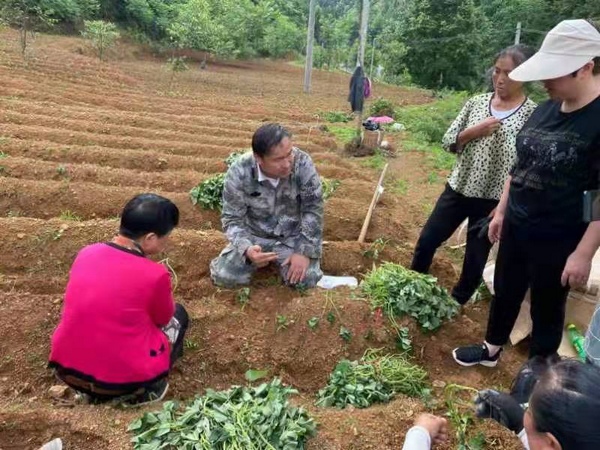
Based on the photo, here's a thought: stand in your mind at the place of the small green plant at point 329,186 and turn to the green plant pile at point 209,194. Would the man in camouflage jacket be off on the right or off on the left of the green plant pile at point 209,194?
left

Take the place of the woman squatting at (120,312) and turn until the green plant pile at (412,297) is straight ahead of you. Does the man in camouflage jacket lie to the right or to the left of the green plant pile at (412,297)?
left

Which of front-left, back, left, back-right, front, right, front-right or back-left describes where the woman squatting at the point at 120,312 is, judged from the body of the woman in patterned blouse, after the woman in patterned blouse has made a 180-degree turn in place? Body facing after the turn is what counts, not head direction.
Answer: back-left

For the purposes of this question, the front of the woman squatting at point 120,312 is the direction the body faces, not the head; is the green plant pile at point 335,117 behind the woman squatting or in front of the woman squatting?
in front

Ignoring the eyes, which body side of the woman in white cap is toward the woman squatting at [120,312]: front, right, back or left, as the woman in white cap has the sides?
front

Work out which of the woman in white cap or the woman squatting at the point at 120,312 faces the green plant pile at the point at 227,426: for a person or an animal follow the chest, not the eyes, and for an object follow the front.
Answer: the woman in white cap

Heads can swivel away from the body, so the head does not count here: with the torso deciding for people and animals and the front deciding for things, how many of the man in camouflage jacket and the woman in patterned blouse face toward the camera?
2

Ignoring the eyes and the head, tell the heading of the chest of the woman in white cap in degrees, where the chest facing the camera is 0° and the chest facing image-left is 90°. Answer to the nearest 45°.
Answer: approximately 45°

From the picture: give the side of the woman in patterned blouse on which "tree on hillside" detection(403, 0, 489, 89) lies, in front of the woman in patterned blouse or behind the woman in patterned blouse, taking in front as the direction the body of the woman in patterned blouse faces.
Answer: behind

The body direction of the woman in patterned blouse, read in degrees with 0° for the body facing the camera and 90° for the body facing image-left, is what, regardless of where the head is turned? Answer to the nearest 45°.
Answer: approximately 0°
